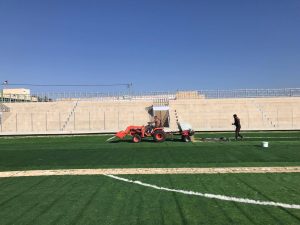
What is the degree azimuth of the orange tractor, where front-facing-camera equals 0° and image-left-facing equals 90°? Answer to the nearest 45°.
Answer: approximately 90°
